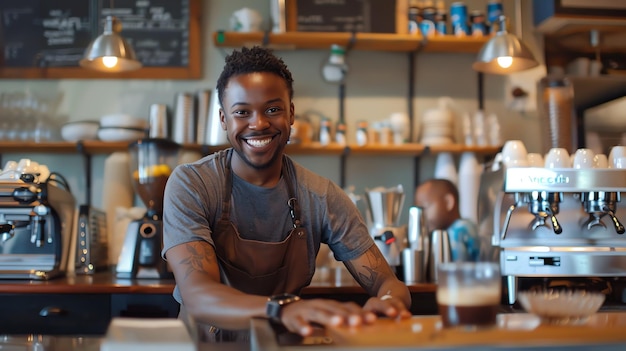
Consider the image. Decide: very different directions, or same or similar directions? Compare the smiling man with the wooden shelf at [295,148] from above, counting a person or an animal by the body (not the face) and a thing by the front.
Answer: same or similar directions

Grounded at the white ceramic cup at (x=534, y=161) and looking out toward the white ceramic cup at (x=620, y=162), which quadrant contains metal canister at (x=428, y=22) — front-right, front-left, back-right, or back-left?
back-left

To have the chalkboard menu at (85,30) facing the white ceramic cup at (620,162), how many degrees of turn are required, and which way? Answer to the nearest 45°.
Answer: approximately 45° to its left

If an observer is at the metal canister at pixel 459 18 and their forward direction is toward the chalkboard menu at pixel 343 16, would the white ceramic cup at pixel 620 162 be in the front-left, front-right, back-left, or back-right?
back-left

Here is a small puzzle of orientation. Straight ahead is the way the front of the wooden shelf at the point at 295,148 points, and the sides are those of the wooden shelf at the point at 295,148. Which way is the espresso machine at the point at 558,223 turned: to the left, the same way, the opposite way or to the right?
the same way

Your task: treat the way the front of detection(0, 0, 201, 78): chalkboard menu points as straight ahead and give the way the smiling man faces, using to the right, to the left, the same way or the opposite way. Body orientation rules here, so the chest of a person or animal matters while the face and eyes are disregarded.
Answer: the same way

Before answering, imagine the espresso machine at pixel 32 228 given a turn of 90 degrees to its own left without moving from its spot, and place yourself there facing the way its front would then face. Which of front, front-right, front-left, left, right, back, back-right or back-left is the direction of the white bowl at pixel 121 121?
front-left

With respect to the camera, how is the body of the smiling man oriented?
toward the camera

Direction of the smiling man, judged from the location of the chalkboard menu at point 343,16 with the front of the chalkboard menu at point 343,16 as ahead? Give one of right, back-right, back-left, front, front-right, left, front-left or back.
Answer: front

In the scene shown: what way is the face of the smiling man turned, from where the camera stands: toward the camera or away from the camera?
toward the camera

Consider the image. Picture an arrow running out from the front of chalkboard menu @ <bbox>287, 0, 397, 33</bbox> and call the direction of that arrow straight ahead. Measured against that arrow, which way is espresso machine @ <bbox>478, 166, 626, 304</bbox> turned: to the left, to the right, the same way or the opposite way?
the same way

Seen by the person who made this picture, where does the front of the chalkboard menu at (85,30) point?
facing the viewer

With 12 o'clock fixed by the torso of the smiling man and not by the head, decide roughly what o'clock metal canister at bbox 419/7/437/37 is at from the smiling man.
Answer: The metal canister is roughly at 7 o'clock from the smiling man.

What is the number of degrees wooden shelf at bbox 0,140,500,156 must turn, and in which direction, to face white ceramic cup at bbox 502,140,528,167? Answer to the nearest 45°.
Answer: approximately 45° to its left

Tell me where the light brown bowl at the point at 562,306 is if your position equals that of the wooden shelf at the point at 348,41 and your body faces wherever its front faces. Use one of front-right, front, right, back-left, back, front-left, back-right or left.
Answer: front

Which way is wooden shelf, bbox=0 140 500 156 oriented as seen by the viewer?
toward the camera

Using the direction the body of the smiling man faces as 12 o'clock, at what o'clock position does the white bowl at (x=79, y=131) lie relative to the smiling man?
The white bowl is roughly at 5 o'clock from the smiling man.

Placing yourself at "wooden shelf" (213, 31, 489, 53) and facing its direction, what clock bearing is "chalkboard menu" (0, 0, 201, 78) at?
The chalkboard menu is roughly at 3 o'clock from the wooden shelf.

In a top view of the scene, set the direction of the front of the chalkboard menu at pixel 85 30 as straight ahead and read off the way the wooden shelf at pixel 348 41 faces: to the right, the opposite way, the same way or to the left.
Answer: the same way

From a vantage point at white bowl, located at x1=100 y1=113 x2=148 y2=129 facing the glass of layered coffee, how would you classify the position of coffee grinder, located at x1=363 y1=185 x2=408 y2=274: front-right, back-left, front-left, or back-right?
front-left
